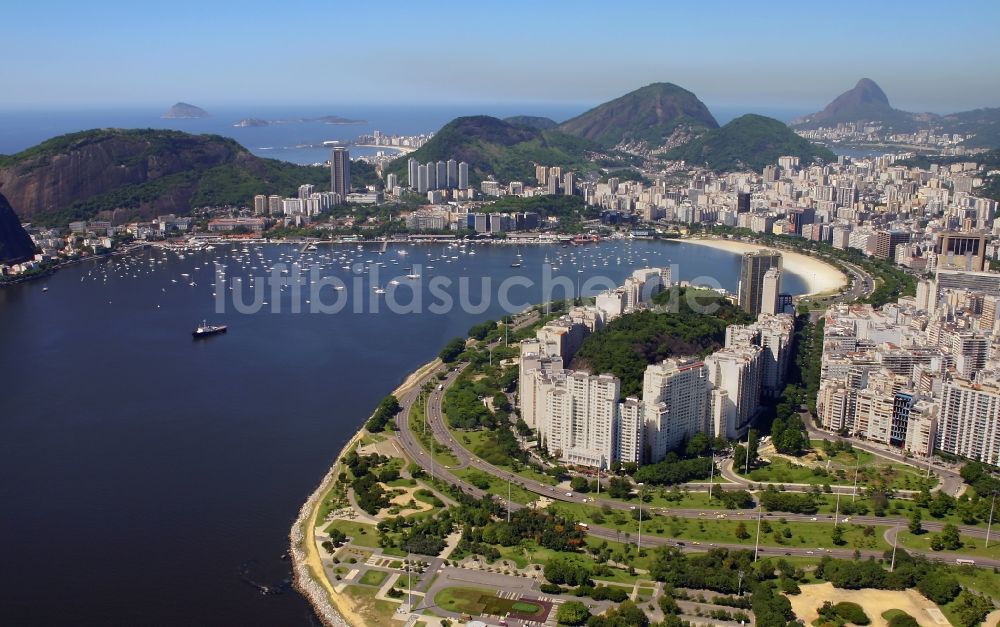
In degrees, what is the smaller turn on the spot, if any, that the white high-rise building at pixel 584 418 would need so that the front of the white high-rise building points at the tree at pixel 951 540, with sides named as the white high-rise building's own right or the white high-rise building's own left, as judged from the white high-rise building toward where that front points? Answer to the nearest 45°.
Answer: approximately 45° to the white high-rise building's own left

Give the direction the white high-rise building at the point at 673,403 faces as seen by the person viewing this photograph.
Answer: facing the viewer and to the right of the viewer

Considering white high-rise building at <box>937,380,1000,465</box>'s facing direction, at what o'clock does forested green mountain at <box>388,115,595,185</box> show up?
The forested green mountain is roughly at 5 o'clock from the white high-rise building.

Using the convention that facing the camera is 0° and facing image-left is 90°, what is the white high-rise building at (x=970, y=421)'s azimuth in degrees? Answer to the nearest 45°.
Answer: approximately 0°

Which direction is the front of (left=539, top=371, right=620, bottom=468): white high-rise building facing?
toward the camera

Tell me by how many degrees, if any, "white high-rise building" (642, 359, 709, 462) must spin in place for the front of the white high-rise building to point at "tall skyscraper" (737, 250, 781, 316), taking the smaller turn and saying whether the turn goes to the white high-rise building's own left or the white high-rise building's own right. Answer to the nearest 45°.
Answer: approximately 135° to the white high-rise building's own left

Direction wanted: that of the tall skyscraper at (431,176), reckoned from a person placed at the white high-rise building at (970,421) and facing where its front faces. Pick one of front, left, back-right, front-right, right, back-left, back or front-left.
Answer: back-right

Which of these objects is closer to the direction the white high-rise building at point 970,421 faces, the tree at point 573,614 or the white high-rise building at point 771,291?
the tree

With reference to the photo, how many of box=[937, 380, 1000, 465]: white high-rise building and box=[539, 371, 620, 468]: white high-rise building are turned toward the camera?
2

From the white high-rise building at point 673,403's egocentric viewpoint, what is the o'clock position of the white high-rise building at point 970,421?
the white high-rise building at point 970,421 is roughly at 10 o'clock from the white high-rise building at point 673,403.

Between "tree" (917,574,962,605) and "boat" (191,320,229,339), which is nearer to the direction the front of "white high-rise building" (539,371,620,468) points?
the tree
